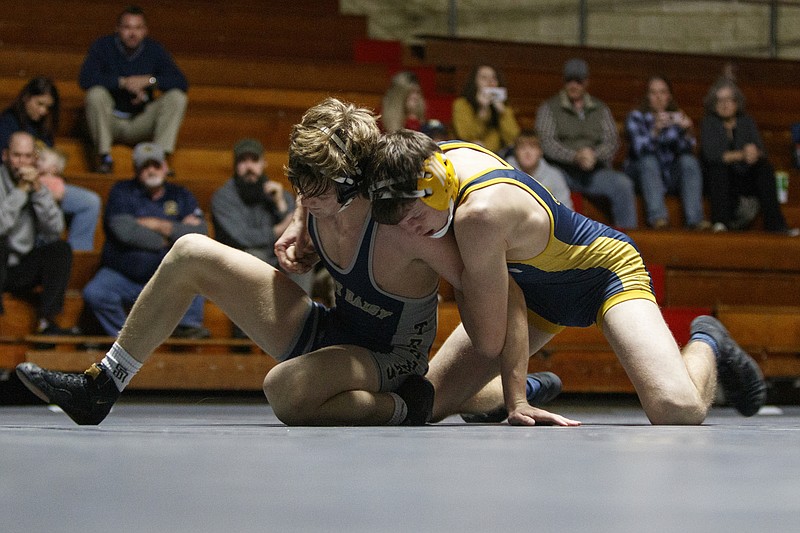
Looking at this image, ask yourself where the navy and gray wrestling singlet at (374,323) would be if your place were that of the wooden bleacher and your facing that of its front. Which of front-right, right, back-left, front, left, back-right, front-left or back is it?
front

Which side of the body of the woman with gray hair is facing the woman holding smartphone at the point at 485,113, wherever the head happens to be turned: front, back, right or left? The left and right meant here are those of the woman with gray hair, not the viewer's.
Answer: right

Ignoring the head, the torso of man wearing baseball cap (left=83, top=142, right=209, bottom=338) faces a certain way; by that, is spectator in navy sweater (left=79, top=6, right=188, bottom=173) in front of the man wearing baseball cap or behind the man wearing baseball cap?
behind

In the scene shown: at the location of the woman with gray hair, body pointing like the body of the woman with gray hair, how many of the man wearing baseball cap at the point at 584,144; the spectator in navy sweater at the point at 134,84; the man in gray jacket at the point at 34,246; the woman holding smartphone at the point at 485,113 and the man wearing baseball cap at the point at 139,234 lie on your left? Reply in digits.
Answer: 0

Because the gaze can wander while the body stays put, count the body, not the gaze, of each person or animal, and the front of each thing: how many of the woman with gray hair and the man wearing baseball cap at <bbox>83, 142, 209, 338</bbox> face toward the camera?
2

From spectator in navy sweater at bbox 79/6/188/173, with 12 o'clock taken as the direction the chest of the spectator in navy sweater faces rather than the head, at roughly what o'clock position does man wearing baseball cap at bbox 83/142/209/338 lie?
The man wearing baseball cap is roughly at 12 o'clock from the spectator in navy sweater.

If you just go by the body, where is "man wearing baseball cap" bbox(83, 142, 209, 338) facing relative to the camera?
toward the camera

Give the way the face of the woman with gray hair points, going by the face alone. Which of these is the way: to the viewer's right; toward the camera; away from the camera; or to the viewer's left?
toward the camera

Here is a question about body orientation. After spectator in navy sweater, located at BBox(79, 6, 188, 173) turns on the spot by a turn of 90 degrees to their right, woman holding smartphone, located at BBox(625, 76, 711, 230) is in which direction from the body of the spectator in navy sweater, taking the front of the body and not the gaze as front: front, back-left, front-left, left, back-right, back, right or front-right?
back

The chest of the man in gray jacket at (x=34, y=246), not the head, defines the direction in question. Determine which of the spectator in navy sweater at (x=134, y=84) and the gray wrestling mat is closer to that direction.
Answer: the gray wrestling mat

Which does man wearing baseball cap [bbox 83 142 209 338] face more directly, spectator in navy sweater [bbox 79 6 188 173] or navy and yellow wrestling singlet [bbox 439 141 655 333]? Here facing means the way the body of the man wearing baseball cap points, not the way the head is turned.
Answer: the navy and yellow wrestling singlet

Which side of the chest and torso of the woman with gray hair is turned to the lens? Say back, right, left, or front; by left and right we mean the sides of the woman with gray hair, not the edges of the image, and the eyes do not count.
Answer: front

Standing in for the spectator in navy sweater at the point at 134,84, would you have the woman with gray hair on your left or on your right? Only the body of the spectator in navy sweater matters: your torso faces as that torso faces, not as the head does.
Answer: on your left

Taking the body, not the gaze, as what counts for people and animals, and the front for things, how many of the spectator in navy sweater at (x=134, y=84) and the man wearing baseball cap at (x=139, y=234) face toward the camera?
2

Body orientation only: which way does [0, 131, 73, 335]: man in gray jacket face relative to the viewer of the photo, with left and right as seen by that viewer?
facing the viewer and to the right of the viewer

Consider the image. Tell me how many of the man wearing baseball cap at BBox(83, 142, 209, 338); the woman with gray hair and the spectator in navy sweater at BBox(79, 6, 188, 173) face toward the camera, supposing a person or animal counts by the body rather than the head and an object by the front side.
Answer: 3

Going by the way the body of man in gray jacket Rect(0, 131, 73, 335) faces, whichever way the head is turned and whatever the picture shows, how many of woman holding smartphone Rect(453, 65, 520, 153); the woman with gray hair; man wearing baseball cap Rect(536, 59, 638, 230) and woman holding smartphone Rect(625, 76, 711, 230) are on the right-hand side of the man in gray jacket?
0
